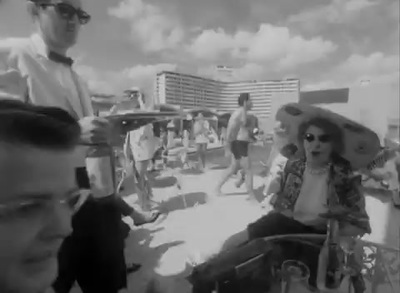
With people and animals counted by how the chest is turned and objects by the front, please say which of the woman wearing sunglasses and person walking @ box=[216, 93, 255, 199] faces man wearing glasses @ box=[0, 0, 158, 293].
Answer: the woman wearing sunglasses

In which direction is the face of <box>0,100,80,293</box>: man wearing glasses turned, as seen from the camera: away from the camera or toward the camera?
toward the camera

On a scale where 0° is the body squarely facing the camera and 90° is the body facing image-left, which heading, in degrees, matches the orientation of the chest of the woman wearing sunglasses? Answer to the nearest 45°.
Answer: approximately 45°

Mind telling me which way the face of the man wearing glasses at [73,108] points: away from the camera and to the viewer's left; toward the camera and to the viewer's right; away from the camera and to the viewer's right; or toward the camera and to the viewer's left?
toward the camera and to the viewer's right

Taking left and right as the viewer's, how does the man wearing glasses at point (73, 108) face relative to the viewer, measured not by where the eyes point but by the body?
facing the viewer and to the right of the viewer
